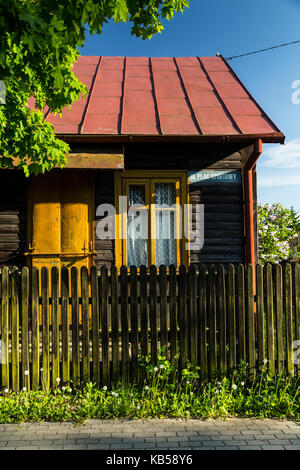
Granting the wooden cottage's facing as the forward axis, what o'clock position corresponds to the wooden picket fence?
The wooden picket fence is roughly at 12 o'clock from the wooden cottage.

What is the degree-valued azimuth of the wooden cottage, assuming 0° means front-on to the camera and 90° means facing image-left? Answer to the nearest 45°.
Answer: approximately 0°

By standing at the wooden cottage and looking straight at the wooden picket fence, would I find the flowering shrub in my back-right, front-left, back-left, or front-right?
back-left

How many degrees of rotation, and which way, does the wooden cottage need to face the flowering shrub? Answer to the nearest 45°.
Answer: approximately 135° to its left

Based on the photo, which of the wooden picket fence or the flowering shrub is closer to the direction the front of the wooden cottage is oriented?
the wooden picket fence
